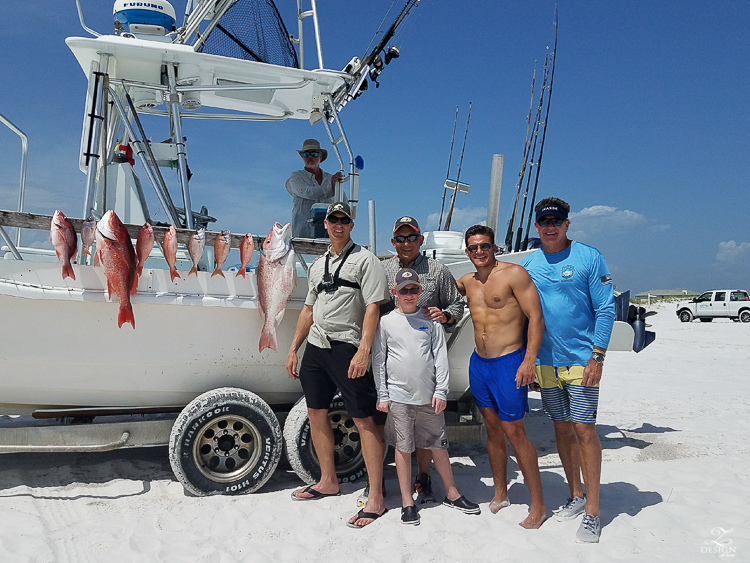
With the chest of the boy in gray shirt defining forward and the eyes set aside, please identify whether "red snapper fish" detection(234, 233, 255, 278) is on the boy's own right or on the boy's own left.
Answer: on the boy's own right

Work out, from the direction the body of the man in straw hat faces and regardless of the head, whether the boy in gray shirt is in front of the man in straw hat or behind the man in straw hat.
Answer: in front

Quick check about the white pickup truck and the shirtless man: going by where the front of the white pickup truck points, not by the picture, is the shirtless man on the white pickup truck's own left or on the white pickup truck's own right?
on the white pickup truck's own left

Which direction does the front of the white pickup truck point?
to the viewer's left

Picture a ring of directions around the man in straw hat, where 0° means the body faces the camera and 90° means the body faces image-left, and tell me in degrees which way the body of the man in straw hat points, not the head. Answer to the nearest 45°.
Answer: approximately 0°

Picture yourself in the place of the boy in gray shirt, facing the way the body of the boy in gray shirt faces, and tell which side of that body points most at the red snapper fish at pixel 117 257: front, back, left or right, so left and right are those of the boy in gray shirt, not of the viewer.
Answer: right
